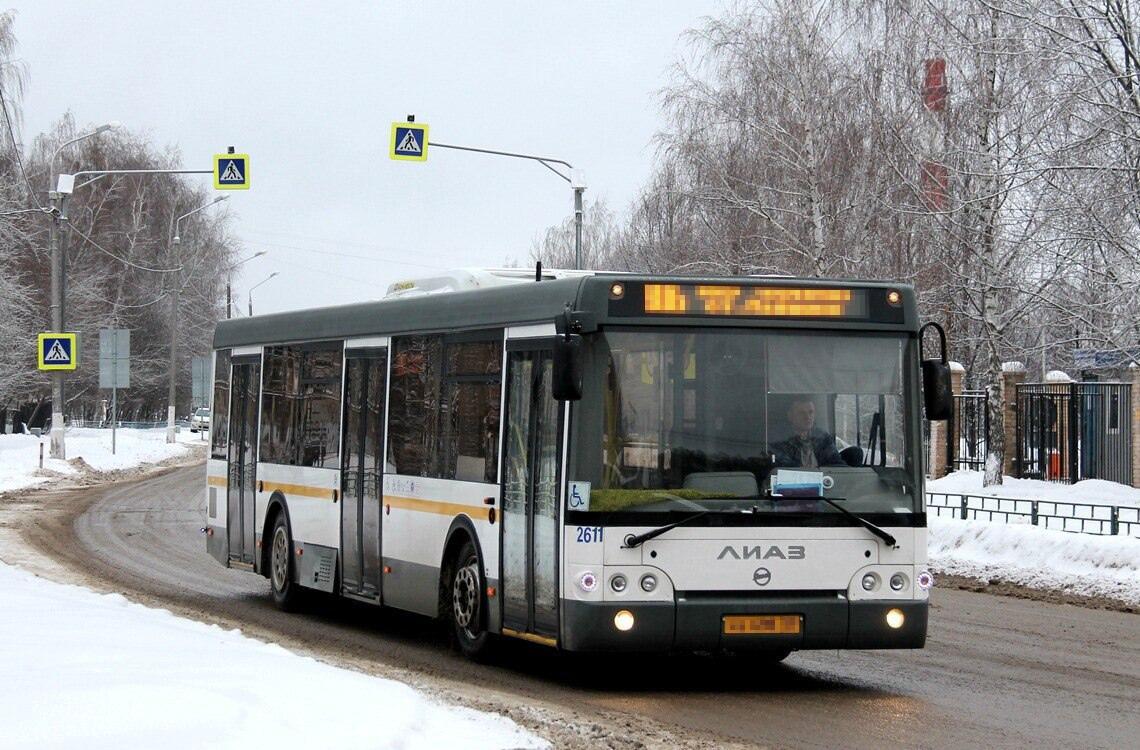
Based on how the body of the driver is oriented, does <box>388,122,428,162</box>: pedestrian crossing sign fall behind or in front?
behind

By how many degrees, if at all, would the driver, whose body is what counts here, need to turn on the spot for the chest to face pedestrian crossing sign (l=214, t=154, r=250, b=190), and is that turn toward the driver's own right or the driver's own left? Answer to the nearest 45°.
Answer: approximately 180°

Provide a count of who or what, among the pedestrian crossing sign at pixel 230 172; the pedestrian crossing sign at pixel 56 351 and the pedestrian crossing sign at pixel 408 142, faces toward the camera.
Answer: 3

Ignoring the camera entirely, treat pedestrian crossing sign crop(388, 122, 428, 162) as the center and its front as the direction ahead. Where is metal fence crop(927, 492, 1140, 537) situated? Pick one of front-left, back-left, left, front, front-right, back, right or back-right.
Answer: front-left

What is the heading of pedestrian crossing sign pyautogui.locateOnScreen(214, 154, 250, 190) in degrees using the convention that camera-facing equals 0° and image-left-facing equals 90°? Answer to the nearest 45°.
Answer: approximately 0°

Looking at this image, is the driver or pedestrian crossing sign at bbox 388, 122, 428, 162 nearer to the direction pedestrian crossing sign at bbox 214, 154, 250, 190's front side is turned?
the driver

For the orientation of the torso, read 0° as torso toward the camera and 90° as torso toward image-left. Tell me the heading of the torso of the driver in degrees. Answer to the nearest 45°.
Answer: approximately 315°

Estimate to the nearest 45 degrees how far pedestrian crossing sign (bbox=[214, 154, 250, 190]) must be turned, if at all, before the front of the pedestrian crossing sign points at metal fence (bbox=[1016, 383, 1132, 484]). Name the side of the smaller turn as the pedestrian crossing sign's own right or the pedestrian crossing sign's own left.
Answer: approximately 45° to the pedestrian crossing sign's own left

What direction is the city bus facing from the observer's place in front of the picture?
facing the viewer and to the right of the viewer
